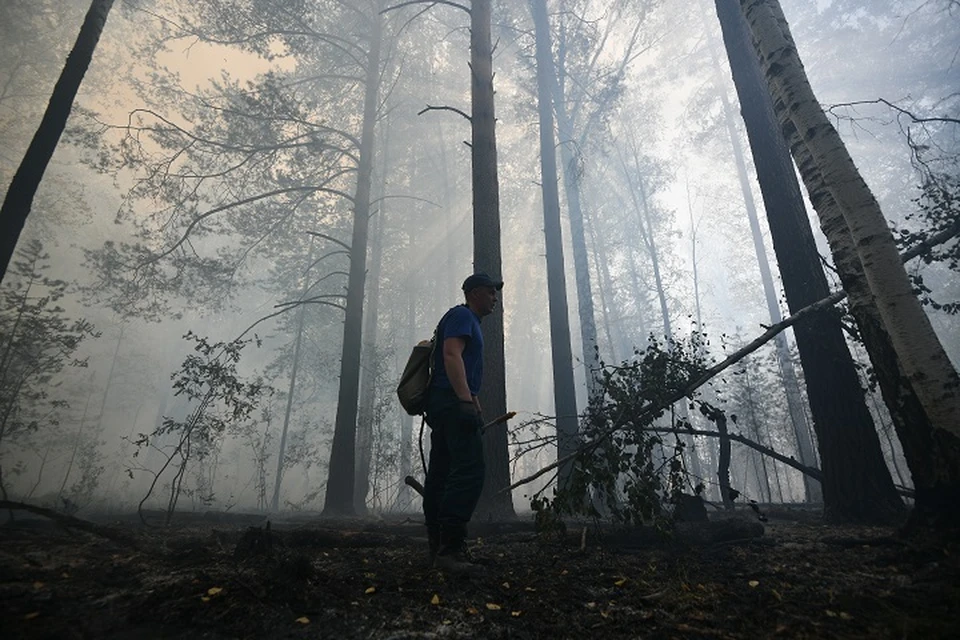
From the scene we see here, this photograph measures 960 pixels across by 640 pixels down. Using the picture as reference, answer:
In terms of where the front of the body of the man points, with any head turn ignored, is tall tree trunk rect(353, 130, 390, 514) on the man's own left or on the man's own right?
on the man's own left

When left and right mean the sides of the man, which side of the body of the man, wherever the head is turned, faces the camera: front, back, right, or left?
right

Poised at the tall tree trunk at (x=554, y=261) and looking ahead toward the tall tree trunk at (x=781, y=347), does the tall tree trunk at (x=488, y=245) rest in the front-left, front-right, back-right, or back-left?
back-right

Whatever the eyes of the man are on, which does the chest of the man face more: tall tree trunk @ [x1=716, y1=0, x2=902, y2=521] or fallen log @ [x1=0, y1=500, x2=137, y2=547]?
the tall tree trunk

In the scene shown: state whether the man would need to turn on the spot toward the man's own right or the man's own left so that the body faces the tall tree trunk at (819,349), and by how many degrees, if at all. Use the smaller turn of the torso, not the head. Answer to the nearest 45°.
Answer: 0° — they already face it

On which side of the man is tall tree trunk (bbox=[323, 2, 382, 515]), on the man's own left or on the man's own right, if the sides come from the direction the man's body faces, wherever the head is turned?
on the man's own left

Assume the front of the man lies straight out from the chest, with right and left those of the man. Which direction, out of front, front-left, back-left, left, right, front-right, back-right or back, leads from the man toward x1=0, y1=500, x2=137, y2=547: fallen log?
back

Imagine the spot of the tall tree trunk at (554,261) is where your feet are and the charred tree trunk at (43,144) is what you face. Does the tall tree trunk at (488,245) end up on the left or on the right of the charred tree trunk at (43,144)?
left

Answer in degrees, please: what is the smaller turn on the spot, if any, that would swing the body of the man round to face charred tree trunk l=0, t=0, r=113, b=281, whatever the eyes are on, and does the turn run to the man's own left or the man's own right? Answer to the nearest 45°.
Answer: approximately 180°

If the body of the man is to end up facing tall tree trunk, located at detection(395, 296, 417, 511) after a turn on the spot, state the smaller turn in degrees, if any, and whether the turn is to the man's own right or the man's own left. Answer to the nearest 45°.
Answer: approximately 90° to the man's own left

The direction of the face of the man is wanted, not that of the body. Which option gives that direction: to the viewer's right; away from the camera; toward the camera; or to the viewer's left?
to the viewer's right
